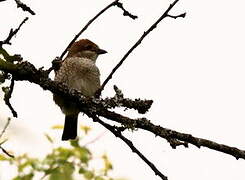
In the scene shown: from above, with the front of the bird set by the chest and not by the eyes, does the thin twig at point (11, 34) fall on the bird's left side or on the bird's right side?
on the bird's right side

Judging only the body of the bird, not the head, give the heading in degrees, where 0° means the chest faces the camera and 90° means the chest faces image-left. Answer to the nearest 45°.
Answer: approximately 315°
